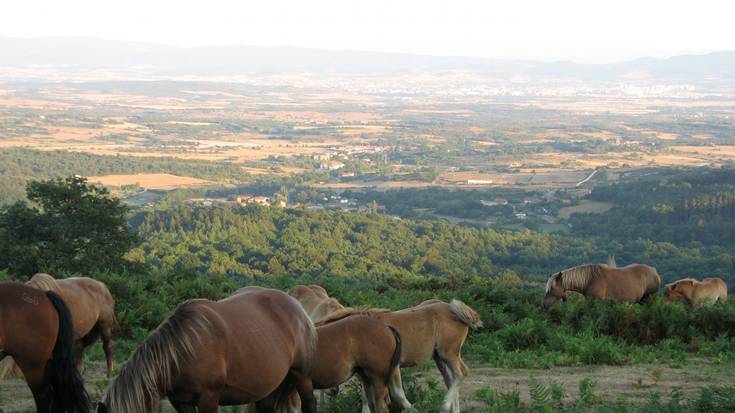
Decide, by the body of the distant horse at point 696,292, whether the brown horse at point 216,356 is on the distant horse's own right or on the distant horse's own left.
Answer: on the distant horse's own left

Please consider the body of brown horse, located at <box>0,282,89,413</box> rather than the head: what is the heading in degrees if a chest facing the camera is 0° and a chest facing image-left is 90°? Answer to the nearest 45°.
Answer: approximately 90°

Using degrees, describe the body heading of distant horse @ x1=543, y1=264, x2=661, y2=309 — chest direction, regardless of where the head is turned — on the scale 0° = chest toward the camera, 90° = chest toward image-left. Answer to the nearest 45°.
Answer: approximately 90°

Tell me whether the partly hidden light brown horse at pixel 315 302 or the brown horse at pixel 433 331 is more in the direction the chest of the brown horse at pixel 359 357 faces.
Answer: the partly hidden light brown horse

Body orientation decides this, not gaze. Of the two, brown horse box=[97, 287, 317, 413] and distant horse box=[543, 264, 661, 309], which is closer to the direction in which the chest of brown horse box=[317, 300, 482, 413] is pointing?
the brown horse

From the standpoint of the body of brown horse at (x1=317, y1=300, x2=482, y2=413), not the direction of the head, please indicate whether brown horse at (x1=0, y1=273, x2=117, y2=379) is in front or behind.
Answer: in front

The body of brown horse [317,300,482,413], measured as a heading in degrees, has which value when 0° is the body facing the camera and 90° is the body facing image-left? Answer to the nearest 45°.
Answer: approximately 90°

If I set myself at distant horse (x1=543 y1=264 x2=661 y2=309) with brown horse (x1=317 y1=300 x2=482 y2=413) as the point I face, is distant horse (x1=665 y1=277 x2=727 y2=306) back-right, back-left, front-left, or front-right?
back-left

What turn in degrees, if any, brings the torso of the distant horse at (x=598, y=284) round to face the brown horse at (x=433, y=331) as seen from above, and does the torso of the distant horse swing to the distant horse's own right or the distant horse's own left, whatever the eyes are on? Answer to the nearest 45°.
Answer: approximately 90° to the distant horse's own left

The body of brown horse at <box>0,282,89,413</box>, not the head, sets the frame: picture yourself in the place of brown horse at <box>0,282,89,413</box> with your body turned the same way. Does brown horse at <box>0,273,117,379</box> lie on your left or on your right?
on your right

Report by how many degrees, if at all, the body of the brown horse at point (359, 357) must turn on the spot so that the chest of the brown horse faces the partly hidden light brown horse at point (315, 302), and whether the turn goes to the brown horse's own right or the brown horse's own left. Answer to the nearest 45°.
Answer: approximately 90° to the brown horse's own right

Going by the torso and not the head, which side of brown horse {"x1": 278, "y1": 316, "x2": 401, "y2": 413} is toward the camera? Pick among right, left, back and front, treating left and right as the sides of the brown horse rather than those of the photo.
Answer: left

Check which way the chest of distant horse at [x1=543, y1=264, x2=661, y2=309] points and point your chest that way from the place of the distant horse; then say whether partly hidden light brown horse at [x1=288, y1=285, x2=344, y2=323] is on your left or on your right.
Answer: on your left

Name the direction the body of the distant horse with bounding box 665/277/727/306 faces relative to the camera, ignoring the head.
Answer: to the viewer's left
